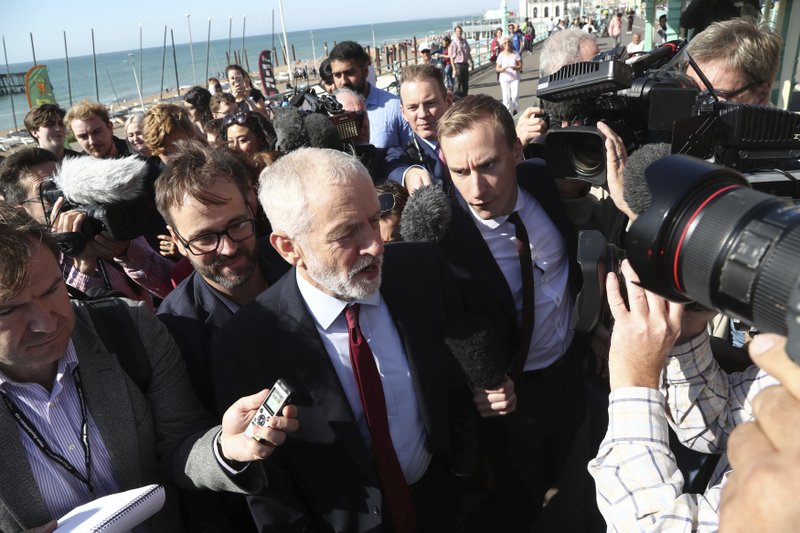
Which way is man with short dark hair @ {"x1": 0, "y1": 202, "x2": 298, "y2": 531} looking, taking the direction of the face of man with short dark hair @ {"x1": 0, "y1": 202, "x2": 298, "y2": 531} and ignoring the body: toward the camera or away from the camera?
toward the camera

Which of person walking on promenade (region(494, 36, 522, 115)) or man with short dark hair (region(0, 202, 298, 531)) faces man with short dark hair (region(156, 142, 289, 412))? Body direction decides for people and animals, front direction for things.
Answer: the person walking on promenade

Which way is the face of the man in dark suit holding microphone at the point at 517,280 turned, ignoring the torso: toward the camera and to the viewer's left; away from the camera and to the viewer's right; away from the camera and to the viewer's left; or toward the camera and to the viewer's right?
toward the camera and to the viewer's left

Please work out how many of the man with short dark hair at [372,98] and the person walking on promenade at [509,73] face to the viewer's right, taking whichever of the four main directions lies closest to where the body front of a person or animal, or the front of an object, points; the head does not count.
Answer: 0

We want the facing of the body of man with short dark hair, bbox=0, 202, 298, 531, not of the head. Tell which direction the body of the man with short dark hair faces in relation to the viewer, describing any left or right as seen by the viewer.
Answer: facing the viewer and to the right of the viewer

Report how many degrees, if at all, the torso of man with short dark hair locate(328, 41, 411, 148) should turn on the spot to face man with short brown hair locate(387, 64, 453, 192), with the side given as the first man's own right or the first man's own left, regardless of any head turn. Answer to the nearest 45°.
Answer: approximately 45° to the first man's own left

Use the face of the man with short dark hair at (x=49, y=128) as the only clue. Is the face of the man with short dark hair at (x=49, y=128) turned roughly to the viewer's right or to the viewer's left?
to the viewer's right

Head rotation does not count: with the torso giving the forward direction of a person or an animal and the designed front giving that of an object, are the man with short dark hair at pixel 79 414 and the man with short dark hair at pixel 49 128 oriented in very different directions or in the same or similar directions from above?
same or similar directions

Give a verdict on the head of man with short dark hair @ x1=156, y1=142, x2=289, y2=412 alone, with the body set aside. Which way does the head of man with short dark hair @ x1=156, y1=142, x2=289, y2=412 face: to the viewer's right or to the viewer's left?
to the viewer's right

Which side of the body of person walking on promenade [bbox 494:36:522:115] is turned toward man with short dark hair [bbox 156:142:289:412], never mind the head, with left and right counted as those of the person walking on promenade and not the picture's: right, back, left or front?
front

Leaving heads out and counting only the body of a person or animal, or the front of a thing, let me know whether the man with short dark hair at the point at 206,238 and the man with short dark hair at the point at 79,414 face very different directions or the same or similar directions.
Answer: same or similar directions

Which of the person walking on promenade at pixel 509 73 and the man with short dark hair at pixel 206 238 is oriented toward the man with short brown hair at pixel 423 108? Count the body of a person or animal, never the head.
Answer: the person walking on promenade

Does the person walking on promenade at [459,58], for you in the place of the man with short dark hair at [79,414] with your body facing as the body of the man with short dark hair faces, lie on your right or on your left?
on your left

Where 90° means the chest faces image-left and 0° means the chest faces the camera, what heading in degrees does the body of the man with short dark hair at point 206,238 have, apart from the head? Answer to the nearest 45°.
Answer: approximately 315°

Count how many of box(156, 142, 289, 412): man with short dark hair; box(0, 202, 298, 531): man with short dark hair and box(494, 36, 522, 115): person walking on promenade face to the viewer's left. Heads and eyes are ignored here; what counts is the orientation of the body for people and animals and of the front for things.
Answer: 0

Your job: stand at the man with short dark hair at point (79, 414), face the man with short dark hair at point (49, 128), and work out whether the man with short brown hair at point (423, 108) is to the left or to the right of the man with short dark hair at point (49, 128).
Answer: right

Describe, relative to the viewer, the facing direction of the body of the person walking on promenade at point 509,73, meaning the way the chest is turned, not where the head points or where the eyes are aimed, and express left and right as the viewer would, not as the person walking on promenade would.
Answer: facing the viewer
